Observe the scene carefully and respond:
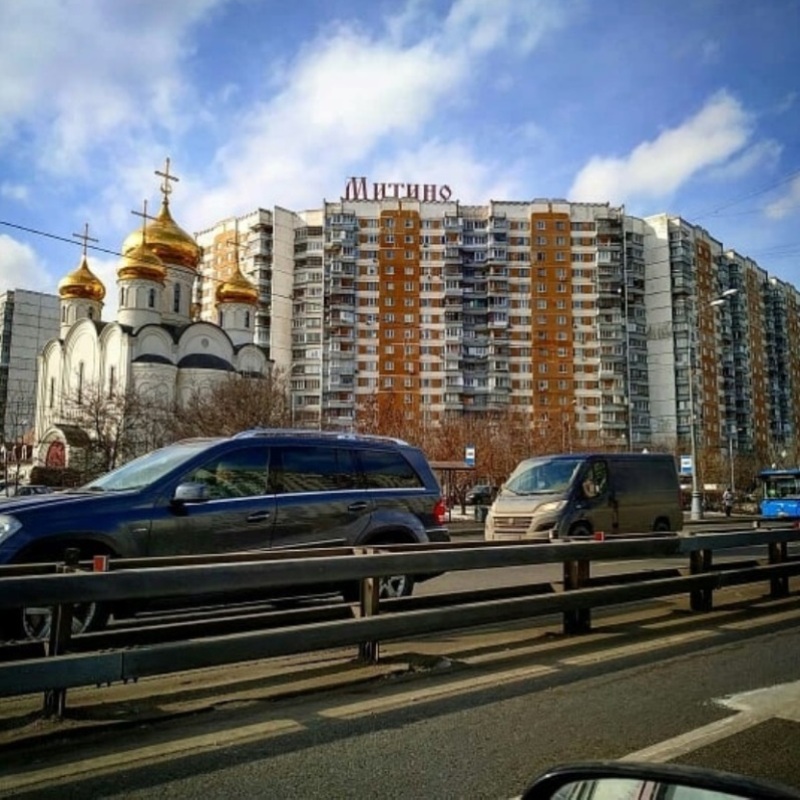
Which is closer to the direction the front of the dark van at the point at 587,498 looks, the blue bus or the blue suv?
the blue suv

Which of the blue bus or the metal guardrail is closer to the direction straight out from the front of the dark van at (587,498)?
the metal guardrail

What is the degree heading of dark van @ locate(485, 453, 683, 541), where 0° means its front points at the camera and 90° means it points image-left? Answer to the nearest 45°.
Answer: approximately 45°

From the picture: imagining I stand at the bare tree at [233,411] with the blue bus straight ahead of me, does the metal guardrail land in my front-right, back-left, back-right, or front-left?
front-right

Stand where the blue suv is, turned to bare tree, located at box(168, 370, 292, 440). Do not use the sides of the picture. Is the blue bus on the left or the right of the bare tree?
right

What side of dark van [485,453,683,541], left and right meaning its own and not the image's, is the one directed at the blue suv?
front

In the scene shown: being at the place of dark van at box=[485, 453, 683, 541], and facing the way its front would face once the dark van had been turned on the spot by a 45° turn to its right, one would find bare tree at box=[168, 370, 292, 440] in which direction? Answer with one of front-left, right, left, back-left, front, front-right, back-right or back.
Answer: front-right

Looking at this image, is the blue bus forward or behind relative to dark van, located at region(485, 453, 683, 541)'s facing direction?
behind
